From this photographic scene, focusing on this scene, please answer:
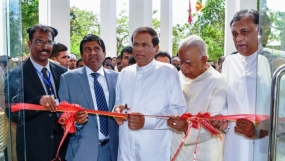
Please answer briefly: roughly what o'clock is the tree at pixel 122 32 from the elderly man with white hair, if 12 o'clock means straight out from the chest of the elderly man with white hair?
The tree is roughly at 4 o'clock from the elderly man with white hair.

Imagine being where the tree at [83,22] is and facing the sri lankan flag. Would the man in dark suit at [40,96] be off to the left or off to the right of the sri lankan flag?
right

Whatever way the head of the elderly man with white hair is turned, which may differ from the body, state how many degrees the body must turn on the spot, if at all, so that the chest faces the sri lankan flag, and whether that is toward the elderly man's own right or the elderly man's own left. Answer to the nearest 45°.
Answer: approximately 135° to the elderly man's own right

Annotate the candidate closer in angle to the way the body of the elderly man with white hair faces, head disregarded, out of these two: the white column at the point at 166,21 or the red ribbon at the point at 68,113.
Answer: the red ribbon

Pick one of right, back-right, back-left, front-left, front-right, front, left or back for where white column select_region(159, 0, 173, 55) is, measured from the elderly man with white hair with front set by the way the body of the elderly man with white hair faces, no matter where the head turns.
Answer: back-right

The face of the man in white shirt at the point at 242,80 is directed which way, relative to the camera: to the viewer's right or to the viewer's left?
to the viewer's left

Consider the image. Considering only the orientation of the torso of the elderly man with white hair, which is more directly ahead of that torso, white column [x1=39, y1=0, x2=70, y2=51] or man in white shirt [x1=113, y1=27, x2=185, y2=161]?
the man in white shirt

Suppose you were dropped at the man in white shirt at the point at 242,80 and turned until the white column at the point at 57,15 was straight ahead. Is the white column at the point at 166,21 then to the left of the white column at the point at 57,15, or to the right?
right

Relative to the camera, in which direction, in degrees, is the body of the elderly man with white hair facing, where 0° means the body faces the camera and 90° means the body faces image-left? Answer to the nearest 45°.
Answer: approximately 45°
